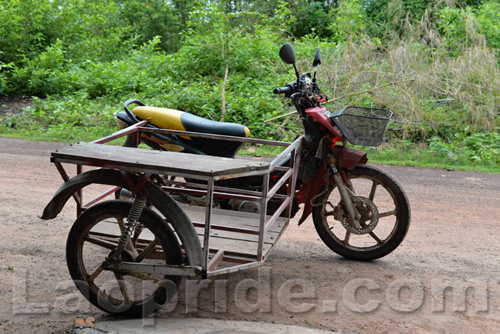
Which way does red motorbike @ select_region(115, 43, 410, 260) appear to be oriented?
to the viewer's right

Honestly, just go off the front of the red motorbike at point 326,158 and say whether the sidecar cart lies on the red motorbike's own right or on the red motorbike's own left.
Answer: on the red motorbike's own right
